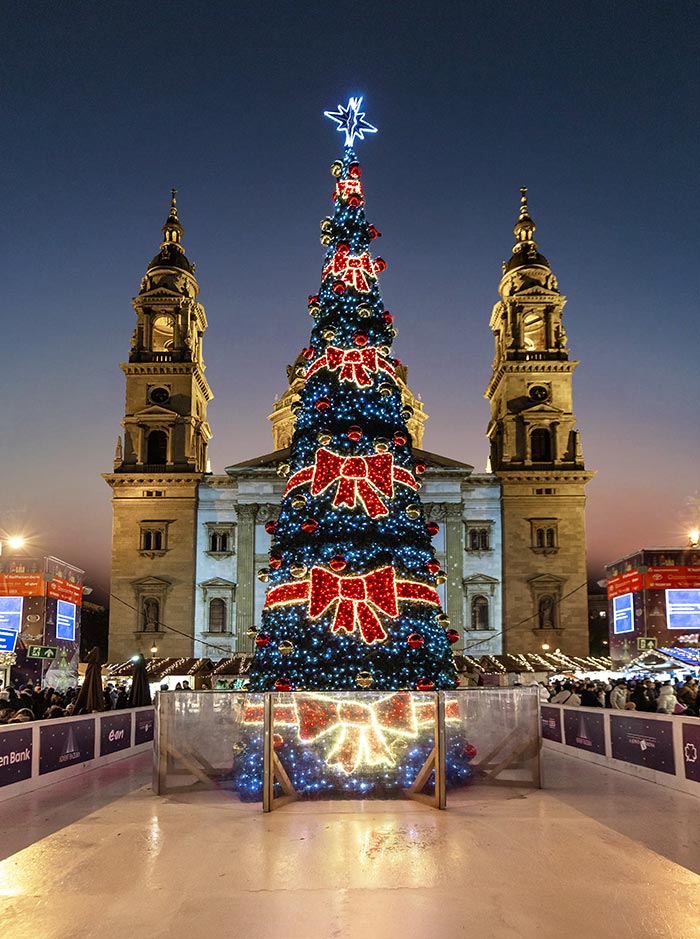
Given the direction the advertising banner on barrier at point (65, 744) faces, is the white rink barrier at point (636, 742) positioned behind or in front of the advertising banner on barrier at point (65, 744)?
in front

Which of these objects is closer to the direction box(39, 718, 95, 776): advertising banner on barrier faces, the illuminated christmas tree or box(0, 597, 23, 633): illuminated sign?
the illuminated christmas tree

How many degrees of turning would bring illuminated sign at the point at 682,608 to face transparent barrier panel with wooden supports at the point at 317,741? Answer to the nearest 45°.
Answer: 0° — it already faces it

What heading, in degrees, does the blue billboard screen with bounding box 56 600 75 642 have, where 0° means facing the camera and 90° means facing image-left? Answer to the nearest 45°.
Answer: approximately 315°

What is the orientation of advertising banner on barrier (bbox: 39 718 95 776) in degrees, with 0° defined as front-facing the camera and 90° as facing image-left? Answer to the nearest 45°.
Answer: approximately 315°

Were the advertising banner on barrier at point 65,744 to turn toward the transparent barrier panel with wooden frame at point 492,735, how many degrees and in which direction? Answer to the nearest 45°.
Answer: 0° — it already faces it

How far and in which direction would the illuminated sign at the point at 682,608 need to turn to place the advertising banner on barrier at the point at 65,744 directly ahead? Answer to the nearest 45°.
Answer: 0° — it already faces it

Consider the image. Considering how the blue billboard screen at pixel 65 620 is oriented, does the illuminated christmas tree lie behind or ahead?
ahead

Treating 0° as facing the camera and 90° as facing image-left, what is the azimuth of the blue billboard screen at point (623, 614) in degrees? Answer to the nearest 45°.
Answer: approximately 45°

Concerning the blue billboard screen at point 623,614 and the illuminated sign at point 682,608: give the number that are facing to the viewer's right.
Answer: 0

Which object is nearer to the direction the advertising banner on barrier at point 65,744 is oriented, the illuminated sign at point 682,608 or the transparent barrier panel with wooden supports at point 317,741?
the transparent barrier panel with wooden supports

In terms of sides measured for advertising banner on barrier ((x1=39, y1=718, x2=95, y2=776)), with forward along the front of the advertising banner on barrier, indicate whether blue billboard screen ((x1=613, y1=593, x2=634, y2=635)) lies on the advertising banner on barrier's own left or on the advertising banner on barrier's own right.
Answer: on the advertising banner on barrier's own left

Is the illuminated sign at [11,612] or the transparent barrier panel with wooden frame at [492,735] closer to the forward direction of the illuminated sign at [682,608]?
the transparent barrier panel with wooden frame

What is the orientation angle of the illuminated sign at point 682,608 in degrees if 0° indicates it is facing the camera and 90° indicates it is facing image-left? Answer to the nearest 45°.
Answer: approximately 0°

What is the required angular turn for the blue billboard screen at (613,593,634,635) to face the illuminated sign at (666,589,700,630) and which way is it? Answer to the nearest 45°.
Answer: approximately 90° to its left
